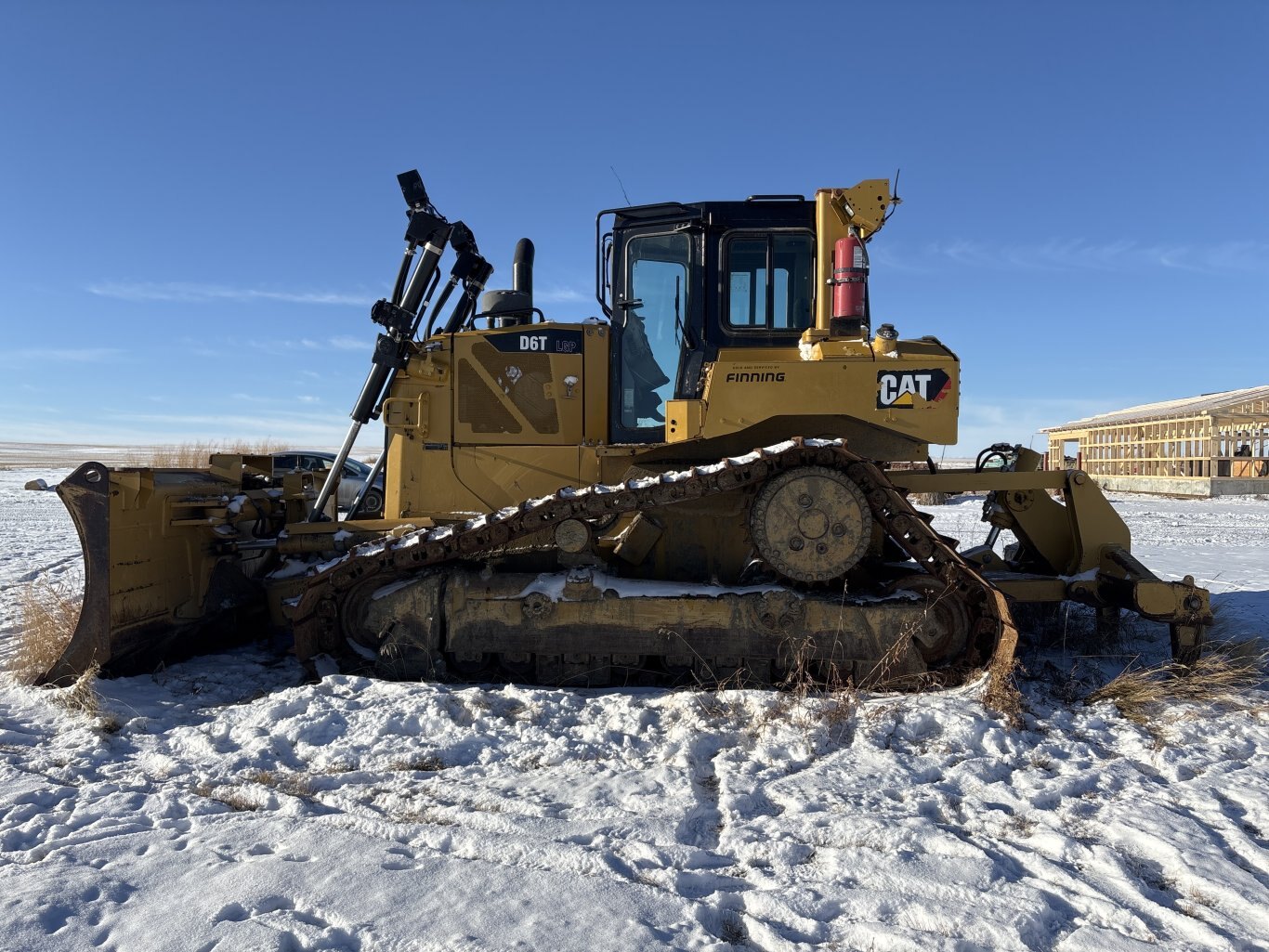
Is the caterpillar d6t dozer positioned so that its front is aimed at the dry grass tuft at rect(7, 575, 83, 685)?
yes

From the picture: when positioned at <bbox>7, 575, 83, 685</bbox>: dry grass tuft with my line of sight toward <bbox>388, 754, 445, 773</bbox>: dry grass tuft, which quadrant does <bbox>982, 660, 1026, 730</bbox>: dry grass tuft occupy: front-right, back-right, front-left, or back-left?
front-left

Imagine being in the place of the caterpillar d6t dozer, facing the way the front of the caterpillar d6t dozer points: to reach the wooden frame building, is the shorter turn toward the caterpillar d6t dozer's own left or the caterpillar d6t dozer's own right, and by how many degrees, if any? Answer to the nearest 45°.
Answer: approximately 135° to the caterpillar d6t dozer's own right

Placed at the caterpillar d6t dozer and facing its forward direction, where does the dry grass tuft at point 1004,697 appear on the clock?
The dry grass tuft is roughly at 7 o'clock from the caterpillar d6t dozer.

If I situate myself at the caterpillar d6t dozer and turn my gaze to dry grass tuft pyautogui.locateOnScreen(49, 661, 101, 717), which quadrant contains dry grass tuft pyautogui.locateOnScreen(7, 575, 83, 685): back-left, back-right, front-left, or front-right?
front-right

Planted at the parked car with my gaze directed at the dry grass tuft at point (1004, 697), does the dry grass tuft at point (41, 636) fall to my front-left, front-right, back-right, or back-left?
front-right

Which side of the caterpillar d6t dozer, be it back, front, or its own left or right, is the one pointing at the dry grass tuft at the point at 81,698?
front

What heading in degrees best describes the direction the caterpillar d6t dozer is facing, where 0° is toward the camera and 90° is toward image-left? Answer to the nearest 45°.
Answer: approximately 90°

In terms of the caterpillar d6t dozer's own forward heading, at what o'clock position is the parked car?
The parked car is roughly at 2 o'clock from the caterpillar d6t dozer.

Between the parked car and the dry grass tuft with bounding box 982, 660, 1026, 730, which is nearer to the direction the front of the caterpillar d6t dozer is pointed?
the parked car

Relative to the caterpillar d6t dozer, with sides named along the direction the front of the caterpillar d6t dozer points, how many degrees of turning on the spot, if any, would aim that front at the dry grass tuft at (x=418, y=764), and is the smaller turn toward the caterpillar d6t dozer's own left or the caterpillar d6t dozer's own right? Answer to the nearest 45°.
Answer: approximately 45° to the caterpillar d6t dozer's own left

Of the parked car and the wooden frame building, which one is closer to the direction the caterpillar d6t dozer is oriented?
the parked car
